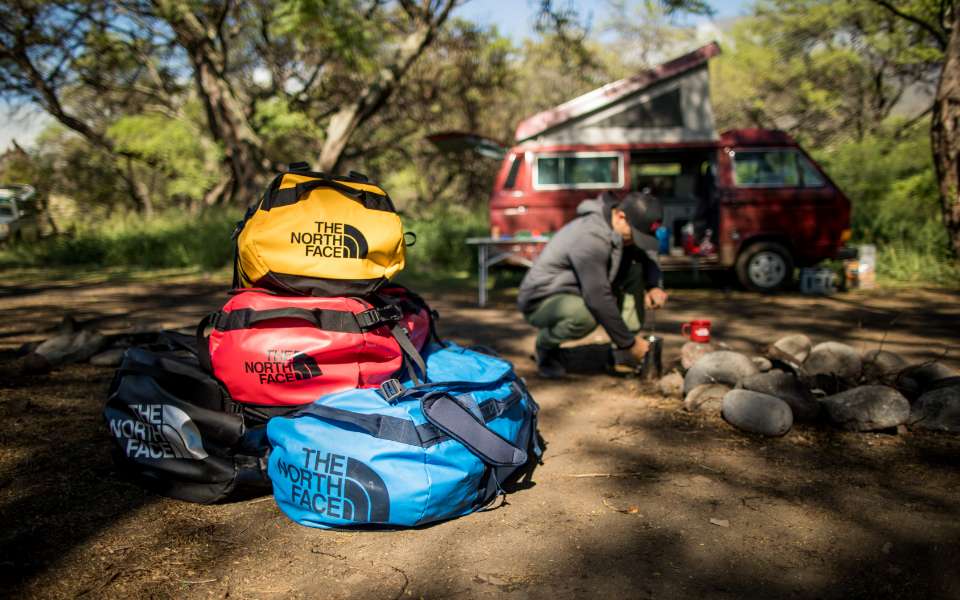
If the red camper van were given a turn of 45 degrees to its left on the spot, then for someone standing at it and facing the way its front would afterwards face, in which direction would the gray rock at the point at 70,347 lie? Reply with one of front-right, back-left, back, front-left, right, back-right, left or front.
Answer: back

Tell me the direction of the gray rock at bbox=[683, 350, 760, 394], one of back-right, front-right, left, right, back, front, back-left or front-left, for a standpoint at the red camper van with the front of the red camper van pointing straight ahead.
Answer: right

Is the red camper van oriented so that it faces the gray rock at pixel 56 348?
no

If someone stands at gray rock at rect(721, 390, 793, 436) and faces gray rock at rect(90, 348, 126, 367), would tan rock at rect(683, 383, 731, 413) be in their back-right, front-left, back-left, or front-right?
front-right

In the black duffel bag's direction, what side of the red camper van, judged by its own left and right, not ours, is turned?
right

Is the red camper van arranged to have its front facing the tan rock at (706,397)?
no

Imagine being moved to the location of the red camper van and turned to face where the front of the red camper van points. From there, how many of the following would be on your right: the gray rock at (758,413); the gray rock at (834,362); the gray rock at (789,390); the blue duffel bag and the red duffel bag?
5

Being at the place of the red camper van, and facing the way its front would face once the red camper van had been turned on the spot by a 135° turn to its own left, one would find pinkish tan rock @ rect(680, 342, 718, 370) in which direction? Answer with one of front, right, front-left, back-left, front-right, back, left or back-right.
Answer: back-left

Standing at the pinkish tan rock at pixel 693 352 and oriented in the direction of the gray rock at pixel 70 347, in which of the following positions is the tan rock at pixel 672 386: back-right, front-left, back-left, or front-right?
front-left

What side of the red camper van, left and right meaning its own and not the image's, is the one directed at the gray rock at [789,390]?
right

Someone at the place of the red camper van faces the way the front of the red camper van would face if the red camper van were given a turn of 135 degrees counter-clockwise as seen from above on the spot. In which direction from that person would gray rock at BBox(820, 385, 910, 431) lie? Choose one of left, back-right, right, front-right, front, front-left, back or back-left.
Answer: back-left

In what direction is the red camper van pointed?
to the viewer's right

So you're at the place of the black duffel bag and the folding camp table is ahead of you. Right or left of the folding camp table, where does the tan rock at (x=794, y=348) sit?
right

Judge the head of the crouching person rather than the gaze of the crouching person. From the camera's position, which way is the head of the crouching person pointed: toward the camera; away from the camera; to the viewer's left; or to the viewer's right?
to the viewer's right

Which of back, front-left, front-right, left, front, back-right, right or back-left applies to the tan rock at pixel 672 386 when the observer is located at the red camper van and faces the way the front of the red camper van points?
right

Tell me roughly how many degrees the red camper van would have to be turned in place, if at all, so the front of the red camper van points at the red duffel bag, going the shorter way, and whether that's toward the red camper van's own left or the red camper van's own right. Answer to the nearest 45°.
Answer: approximately 90° to the red camper van's own right

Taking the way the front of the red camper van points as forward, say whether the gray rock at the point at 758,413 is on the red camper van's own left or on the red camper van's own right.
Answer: on the red camper van's own right

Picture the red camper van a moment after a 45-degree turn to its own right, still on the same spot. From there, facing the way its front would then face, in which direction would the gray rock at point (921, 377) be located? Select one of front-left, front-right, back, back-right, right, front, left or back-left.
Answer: front-right

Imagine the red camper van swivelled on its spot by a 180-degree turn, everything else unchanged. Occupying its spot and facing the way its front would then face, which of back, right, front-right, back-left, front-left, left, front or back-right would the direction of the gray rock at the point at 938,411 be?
left

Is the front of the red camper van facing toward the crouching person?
no

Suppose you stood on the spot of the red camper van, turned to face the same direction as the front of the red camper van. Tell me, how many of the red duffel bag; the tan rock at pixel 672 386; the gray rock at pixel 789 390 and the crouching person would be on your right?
4

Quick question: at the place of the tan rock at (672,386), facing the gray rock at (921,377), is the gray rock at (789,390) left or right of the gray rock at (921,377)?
right
